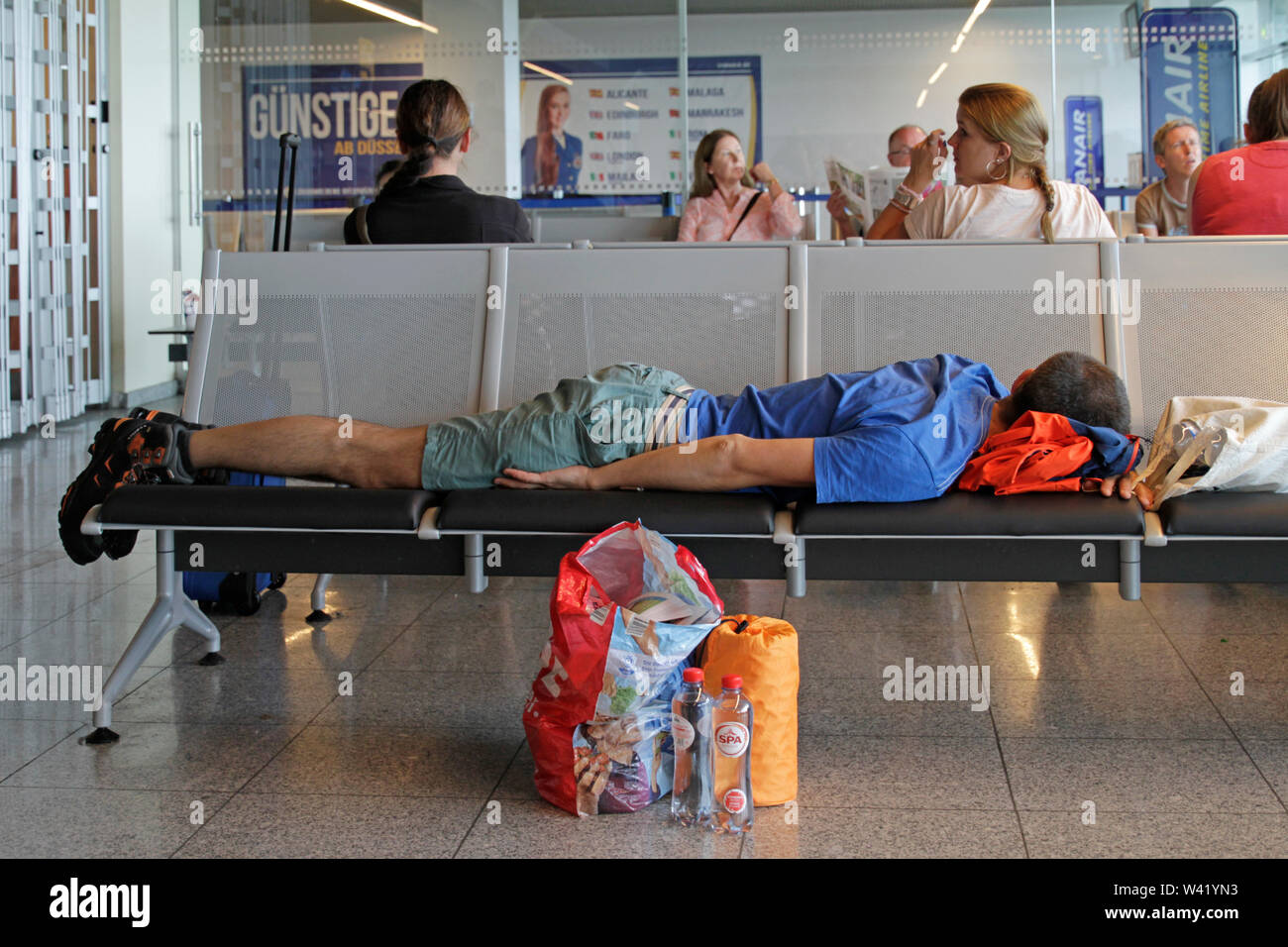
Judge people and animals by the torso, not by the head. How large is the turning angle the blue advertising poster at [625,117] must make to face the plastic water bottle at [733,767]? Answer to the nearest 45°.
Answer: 0° — it already faces it

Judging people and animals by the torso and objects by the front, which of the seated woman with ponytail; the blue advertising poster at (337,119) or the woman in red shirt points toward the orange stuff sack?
the blue advertising poster

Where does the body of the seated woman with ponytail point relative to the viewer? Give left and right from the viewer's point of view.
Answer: facing away from the viewer

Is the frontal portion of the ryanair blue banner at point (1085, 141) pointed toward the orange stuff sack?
yes

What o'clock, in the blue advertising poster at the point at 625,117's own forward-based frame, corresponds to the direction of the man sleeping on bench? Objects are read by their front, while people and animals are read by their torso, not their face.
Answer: The man sleeping on bench is roughly at 12 o'clock from the blue advertising poster.

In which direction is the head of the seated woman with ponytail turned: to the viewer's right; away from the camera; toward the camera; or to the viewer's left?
away from the camera

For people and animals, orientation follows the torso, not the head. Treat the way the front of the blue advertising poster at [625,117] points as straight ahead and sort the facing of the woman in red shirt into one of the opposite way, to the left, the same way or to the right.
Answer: the opposite way

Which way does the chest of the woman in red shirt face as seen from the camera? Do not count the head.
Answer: away from the camera

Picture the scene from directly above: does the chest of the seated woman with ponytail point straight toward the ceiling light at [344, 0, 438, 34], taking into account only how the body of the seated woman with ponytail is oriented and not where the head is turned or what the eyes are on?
yes

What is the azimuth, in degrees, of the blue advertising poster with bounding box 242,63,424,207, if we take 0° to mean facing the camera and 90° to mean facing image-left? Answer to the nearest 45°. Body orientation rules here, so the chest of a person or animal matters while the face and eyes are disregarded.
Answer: approximately 0°

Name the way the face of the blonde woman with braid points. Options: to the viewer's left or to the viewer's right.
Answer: to the viewer's left
